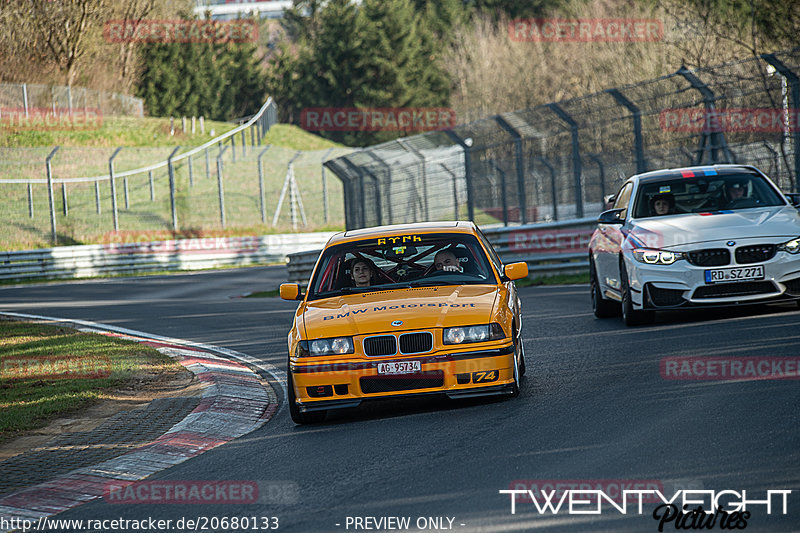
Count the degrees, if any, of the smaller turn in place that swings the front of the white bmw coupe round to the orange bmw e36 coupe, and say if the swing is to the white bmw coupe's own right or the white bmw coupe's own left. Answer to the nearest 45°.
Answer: approximately 45° to the white bmw coupe's own right

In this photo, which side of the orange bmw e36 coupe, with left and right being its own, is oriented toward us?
front

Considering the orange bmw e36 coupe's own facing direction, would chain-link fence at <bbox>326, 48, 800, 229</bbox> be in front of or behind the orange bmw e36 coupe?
behind

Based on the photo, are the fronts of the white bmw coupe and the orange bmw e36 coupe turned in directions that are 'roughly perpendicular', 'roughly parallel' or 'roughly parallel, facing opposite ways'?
roughly parallel

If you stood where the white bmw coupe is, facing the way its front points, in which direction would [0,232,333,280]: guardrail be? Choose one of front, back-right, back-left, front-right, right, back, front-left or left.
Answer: back-right

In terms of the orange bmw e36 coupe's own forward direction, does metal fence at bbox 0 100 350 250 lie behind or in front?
behind

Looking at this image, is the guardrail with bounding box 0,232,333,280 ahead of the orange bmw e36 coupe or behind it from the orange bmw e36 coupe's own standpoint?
behind

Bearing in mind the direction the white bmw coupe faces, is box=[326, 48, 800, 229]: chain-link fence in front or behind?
behind

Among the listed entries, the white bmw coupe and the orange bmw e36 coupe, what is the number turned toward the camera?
2

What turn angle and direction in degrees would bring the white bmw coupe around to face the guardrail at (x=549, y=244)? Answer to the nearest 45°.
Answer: approximately 180°

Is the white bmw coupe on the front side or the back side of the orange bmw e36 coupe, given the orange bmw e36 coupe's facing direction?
on the back side

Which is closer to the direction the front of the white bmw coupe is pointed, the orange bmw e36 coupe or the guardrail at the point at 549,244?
the orange bmw e36 coupe
